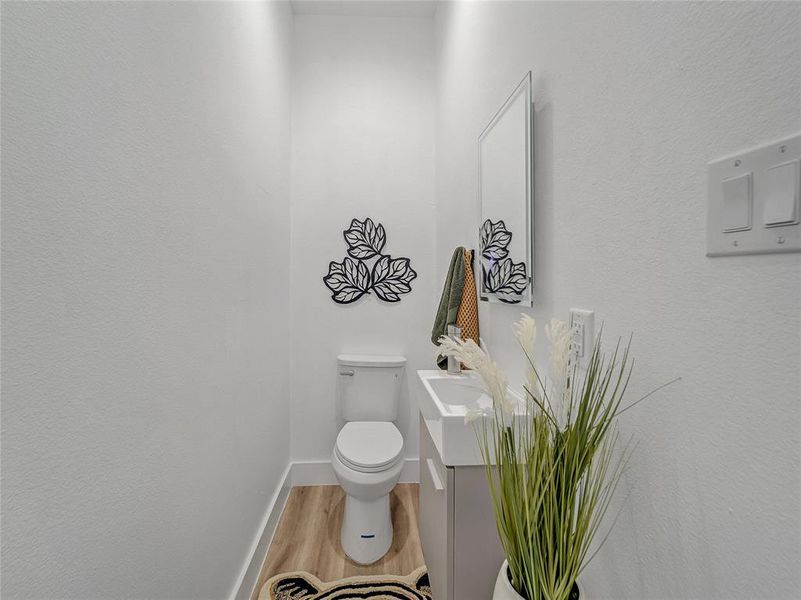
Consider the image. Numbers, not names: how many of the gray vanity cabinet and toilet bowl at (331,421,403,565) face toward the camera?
1

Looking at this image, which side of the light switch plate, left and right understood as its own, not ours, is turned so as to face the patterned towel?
right

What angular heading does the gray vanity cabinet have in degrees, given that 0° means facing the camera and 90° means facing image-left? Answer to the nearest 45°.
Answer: approximately 90°

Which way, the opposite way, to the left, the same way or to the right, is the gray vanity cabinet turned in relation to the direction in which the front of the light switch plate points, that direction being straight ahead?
the same way

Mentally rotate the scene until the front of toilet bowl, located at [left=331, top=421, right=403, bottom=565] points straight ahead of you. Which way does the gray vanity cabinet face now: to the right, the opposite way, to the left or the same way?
to the right

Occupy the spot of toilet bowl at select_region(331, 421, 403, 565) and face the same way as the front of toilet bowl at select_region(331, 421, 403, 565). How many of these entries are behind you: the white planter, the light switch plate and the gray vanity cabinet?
0

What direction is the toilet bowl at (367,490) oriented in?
toward the camera

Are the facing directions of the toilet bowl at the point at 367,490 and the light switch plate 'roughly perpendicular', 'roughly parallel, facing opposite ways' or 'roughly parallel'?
roughly perpendicular

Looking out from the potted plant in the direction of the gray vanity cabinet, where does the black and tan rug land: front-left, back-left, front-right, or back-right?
front-left

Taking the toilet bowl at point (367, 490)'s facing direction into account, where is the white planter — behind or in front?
in front
